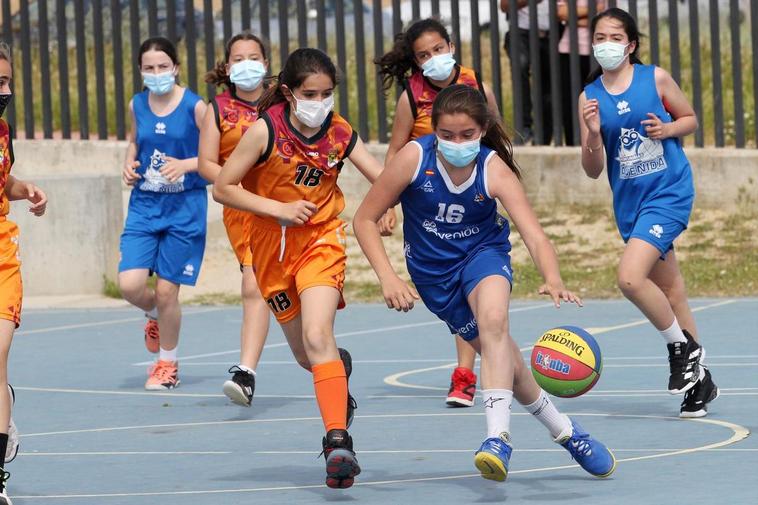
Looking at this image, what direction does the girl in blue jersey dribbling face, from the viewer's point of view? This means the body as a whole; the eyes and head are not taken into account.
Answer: toward the camera

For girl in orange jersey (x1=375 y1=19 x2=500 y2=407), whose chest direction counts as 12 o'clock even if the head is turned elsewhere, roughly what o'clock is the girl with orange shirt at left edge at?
The girl with orange shirt at left edge is roughly at 1 o'clock from the girl in orange jersey.

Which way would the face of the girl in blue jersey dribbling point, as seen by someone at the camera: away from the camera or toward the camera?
toward the camera

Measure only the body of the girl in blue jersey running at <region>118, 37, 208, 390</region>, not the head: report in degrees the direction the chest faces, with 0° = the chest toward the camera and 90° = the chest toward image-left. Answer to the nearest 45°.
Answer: approximately 0°

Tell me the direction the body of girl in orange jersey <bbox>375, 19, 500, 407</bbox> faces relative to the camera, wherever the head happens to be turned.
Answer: toward the camera

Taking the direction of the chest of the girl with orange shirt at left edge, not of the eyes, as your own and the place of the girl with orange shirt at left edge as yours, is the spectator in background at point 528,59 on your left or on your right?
on your left

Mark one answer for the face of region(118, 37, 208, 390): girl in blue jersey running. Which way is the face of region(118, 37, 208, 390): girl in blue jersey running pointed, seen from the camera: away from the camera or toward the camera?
toward the camera

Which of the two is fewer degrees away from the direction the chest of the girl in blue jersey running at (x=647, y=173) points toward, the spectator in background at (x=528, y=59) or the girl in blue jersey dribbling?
the girl in blue jersey dribbling

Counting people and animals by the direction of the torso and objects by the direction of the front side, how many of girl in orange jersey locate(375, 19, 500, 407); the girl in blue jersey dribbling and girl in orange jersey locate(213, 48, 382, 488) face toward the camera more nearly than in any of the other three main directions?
3

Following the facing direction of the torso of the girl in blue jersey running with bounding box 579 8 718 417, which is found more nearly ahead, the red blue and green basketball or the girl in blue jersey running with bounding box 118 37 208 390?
the red blue and green basketball

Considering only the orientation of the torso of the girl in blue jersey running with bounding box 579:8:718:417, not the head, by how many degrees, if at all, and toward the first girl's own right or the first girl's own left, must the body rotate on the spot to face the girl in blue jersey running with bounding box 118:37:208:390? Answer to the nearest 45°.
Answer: approximately 90° to the first girl's own right

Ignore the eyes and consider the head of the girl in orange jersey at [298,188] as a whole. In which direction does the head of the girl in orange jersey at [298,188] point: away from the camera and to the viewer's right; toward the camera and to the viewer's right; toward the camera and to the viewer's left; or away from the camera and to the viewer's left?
toward the camera and to the viewer's right

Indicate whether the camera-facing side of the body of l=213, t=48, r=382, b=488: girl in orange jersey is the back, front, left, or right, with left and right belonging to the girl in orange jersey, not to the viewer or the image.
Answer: front

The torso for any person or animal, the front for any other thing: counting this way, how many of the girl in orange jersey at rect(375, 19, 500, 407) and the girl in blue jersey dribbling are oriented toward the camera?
2

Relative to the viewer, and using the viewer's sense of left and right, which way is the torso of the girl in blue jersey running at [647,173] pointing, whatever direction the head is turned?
facing the viewer and to the left of the viewer

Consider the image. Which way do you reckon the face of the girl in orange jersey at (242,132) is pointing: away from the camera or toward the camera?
toward the camera

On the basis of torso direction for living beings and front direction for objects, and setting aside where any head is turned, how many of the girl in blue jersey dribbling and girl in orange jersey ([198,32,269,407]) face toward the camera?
2
